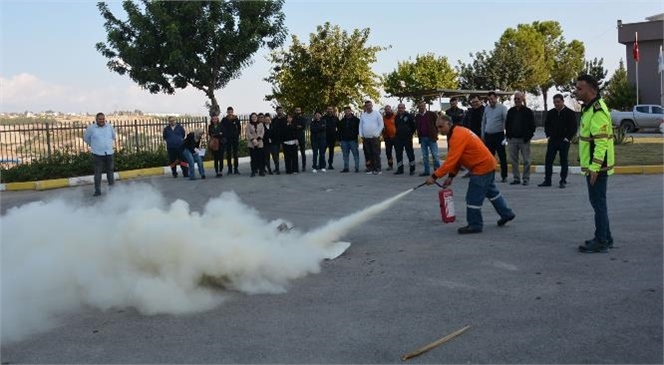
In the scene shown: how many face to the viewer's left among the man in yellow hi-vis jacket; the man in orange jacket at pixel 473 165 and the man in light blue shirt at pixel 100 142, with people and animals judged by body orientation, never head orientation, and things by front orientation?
2

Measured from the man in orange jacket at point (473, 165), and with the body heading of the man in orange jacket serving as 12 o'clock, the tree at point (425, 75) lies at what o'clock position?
The tree is roughly at 3 o'clock from the man in orange jacket.

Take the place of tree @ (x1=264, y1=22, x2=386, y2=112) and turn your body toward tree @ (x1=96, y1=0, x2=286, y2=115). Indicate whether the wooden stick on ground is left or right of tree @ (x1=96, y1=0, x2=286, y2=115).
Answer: left

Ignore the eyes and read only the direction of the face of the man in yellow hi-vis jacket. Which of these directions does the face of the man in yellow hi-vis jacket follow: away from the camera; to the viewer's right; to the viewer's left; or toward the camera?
to the viewer's left

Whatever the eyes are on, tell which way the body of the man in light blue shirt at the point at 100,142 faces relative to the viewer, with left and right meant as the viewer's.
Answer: facing the viewer

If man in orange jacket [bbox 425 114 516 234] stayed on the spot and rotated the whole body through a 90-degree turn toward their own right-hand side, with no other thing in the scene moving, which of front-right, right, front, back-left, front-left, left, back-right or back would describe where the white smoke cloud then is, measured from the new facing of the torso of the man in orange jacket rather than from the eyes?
back-left

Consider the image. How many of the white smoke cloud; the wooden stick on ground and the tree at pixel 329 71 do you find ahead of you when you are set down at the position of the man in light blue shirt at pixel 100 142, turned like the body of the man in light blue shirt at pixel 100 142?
2

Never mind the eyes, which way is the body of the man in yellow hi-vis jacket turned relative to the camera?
to the viewer's left

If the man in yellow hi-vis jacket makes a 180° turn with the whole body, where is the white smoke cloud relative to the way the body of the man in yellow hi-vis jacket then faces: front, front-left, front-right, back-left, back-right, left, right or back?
back-right

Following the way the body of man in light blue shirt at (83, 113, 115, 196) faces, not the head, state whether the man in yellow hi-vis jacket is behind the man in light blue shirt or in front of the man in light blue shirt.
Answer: in front

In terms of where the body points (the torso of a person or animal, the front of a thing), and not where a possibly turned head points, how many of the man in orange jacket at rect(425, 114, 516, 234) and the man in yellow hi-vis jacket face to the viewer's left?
2

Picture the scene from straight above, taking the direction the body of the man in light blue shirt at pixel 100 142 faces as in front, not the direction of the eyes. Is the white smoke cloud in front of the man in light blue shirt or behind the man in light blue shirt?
in front

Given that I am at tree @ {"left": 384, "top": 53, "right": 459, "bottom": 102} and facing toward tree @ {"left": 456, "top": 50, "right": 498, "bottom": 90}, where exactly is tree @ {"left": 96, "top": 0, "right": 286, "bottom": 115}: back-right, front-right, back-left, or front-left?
back-right

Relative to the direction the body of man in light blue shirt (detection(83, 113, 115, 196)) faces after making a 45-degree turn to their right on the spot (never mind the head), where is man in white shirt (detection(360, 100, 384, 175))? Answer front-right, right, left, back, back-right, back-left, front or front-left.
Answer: back-left

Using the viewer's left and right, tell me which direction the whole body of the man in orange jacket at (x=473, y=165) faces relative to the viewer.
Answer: facing to the left of the viewer
